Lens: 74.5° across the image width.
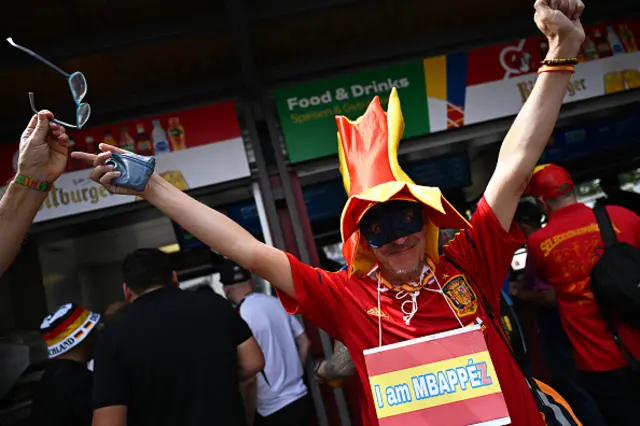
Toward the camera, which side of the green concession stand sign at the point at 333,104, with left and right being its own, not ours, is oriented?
front

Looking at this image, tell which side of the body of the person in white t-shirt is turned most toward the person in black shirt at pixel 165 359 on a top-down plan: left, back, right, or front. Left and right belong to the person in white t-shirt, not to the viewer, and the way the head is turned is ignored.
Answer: left

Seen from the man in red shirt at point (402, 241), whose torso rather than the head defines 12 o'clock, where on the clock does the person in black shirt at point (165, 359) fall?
The person in black shirt is roughly at 4 o'clock from the man in red shirt.

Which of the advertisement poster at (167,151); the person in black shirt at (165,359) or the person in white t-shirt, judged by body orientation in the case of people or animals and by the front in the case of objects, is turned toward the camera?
the advertisement poster

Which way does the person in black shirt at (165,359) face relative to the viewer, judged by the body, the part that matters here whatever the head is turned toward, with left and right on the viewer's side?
facing away from the viewer

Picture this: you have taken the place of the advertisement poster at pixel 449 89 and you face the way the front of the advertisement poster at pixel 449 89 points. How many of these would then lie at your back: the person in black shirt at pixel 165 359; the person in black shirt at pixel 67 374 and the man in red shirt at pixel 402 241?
0

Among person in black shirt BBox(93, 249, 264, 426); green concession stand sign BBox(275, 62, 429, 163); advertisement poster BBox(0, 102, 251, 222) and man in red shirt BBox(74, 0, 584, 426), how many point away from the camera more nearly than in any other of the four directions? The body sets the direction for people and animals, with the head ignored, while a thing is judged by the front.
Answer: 1

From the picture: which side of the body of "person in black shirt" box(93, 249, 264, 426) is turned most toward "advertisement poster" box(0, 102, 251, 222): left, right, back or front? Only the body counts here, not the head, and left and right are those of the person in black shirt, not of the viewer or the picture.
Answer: front

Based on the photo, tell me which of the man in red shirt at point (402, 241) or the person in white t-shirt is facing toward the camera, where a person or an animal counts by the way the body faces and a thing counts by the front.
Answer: the man in red shirt

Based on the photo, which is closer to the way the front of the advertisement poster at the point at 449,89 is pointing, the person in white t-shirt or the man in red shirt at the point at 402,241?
the man in red shirt

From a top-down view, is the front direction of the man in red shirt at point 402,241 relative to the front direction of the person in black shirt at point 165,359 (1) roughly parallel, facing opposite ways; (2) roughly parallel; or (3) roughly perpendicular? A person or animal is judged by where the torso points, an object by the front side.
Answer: roughly parallel, facing opposite ways

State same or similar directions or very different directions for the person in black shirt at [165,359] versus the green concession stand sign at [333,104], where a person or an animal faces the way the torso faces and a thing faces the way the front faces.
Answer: very different directions

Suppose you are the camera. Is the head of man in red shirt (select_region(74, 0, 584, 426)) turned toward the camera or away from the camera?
toward the camera

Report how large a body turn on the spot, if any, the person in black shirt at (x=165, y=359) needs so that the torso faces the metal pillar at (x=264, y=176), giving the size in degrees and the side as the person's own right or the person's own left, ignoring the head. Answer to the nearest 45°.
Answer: approximately 45° to the person's own right

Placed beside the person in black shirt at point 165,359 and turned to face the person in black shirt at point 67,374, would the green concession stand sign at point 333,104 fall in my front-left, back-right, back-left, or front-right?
back-right

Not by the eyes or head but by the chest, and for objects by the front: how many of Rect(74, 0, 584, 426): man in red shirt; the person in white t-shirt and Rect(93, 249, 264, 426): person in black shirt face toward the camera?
1

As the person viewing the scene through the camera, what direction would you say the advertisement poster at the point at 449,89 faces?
facing the viewer

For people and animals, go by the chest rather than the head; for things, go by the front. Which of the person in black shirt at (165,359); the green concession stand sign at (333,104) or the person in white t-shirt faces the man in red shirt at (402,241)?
the green concession stand sign
